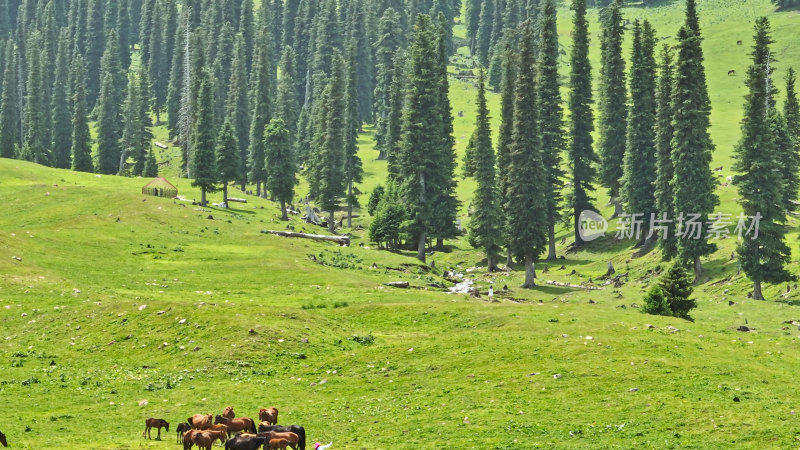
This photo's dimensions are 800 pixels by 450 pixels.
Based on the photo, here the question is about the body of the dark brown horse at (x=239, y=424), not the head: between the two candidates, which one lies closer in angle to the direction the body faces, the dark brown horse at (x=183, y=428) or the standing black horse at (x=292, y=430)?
the dark brown horse

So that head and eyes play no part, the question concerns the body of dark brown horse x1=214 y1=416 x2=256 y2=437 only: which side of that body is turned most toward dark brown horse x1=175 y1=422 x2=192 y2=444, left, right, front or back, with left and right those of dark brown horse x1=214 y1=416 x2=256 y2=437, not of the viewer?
front

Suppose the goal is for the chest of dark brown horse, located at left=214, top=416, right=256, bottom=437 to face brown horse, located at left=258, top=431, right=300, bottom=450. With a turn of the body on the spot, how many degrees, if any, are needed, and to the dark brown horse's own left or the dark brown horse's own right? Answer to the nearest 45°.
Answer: approximately 135° to the dark brown horse's own left

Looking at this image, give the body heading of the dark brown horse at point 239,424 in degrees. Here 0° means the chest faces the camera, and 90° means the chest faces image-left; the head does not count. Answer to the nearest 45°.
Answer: approximately 90°

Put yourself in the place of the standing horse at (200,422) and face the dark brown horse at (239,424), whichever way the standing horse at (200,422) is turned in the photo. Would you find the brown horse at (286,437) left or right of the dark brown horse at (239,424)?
right

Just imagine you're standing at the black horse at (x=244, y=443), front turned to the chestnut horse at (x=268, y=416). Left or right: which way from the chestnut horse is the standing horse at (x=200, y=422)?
left
